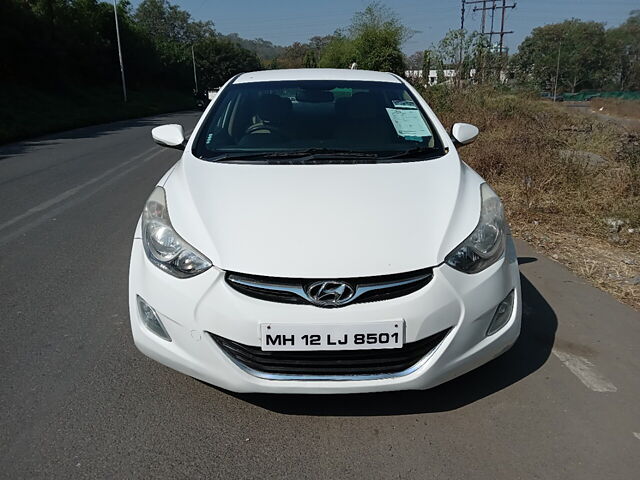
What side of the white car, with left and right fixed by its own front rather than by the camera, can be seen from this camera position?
front

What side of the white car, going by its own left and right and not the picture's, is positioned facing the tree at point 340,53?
back

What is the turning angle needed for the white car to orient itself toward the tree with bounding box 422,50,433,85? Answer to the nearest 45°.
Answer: approximately 180°

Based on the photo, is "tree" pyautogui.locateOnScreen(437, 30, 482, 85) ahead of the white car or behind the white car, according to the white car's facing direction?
behind
